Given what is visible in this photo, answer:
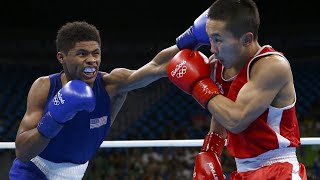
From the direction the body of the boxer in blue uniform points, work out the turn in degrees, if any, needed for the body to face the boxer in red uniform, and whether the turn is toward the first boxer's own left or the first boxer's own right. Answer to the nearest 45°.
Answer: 0° — they already face them

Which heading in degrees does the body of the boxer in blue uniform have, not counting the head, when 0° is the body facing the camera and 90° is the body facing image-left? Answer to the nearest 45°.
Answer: approximately 315°
